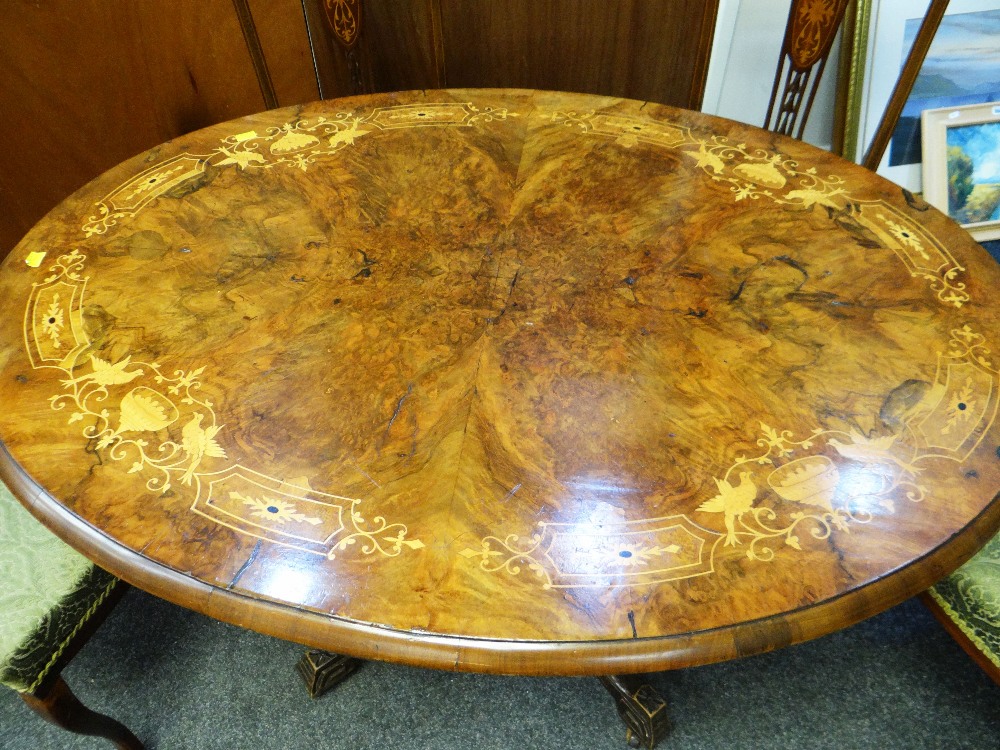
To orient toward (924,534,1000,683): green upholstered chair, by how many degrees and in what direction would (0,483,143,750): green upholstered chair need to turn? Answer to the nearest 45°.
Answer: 0° — it already faces it

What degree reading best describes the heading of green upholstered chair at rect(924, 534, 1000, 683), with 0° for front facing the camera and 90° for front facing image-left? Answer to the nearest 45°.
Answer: approximately 45°

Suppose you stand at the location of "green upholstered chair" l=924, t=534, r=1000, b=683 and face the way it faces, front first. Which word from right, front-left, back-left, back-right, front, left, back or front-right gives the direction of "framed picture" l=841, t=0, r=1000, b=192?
right

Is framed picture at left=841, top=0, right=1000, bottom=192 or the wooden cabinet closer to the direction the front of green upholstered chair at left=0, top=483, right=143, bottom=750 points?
the framed picture

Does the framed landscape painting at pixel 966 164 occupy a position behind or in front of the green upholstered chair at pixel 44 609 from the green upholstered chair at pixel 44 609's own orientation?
in front

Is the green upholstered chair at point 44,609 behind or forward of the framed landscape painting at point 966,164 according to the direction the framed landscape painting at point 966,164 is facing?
forward

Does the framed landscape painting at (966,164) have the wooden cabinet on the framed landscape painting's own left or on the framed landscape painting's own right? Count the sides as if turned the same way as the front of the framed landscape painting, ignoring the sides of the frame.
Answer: on the framed landscape painting's own right

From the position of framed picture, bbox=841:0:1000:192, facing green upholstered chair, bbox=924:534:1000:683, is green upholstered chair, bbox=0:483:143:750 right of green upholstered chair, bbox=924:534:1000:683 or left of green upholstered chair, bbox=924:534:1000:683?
right

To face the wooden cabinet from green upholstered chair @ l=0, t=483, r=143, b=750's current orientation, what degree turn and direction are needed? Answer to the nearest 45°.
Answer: approximately 90° to its left

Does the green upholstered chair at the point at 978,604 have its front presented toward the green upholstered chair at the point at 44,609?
yes

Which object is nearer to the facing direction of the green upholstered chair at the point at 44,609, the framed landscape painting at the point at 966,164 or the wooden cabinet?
the framed landscape painting

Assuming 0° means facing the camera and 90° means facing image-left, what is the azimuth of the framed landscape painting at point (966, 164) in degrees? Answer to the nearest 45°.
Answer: approximately 0°

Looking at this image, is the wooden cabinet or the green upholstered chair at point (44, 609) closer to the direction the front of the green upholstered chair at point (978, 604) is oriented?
the green upholstered chair

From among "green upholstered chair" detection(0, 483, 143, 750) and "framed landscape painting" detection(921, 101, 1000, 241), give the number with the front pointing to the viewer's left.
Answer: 0

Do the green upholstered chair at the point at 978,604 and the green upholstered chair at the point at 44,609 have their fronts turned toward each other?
yes

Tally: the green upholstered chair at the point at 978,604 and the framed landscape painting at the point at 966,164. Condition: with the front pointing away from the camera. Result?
0

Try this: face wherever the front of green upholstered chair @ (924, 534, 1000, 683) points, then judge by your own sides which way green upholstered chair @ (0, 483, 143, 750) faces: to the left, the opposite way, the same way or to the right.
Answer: the opposite way
